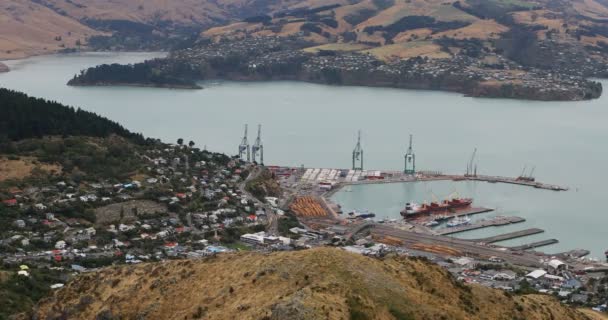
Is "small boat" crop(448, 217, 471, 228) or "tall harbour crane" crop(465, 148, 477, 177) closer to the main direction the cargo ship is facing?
the tall harbour crane

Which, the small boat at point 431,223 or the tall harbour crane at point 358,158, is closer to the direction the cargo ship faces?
the tall harbour crane

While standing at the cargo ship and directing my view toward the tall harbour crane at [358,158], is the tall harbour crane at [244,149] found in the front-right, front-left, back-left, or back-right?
front-left
